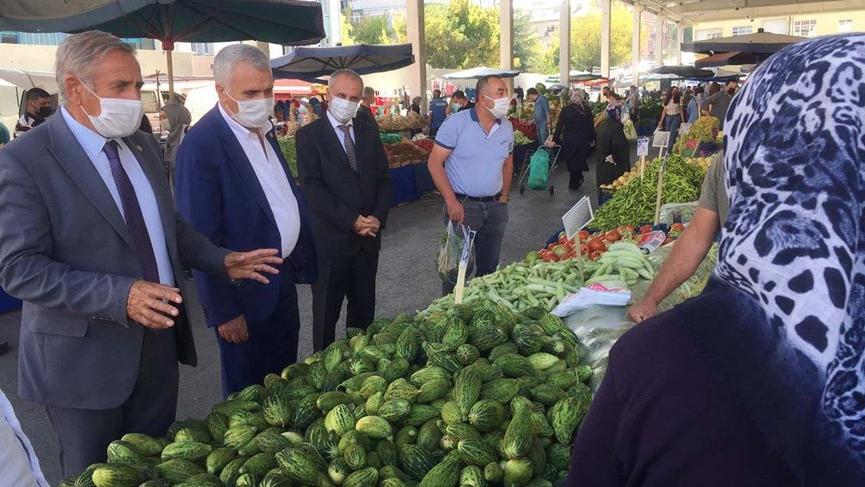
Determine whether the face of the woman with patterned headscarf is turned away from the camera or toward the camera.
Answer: away from the camera

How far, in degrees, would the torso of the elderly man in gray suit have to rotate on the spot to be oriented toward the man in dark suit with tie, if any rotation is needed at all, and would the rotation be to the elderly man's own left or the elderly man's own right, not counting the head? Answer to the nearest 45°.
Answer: approximately 90° to the elderly man's own left

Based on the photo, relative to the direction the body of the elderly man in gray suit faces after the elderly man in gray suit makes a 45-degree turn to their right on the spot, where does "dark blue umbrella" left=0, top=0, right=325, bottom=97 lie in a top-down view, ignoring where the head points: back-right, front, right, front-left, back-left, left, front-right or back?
back

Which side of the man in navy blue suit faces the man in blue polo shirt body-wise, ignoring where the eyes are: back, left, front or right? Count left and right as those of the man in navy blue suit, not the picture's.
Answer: left

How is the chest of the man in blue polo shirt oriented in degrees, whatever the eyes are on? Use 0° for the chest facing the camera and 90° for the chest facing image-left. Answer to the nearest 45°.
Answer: approximately 315°

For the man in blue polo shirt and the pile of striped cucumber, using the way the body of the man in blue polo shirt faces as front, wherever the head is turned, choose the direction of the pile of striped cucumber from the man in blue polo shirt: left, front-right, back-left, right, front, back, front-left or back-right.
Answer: front-right

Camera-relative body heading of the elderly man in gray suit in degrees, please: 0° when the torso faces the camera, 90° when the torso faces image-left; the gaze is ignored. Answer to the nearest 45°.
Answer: approximately 315°

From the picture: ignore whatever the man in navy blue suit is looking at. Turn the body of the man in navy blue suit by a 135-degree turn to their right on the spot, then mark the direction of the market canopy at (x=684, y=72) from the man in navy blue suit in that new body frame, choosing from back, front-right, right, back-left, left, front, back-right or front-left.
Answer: back-right
